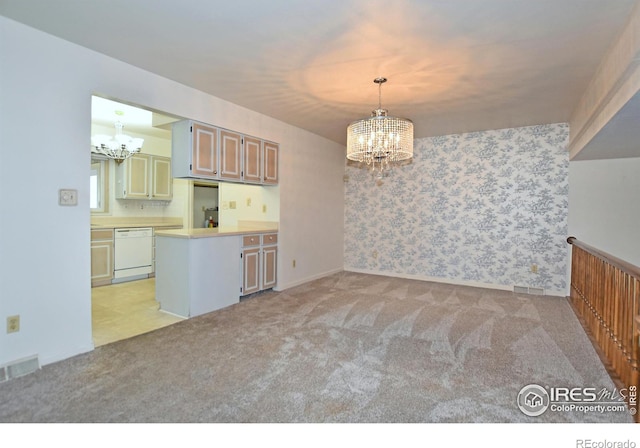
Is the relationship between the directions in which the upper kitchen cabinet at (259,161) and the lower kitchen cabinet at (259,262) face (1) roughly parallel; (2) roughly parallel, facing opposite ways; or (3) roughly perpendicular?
roughly parallel

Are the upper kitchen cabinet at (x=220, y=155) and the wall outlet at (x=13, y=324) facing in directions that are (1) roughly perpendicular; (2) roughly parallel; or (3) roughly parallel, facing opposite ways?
roughly parallel

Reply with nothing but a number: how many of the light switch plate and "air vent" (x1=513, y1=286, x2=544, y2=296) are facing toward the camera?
2

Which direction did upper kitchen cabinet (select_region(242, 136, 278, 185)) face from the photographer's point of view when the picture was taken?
facing the viewer and to the right of the viewer

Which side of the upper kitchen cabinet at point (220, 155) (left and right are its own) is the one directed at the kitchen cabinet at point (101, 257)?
back

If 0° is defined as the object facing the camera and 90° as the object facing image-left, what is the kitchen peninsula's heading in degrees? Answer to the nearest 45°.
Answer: approximately 315°

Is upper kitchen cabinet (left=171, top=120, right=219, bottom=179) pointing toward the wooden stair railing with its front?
yes

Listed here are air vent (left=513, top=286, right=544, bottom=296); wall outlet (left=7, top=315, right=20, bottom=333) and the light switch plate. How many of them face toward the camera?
3

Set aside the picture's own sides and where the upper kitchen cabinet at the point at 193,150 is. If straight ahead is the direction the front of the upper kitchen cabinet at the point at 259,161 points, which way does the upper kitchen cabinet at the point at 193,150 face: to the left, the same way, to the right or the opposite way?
the same way

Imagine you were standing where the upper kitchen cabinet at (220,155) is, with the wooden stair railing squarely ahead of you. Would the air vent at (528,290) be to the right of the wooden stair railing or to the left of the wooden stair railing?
left

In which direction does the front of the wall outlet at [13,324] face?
toward the camera

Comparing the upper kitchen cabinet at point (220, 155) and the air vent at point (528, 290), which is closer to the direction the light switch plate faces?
the air vent

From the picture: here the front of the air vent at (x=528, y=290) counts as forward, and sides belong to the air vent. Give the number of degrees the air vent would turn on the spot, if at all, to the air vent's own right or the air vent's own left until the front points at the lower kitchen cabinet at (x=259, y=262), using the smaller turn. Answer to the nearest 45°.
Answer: approximately 45° to the air vent's own right

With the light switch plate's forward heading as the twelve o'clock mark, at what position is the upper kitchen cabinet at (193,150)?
The upper kitchen cabinet is roughly at 8 o'clock from the light switch plate.

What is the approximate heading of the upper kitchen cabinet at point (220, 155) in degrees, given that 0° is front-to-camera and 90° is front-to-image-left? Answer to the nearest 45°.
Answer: approximately 315°

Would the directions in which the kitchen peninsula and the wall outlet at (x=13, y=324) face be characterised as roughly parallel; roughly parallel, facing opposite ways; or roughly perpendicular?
roughly parallel
